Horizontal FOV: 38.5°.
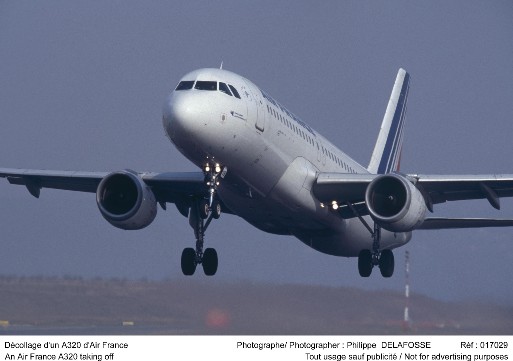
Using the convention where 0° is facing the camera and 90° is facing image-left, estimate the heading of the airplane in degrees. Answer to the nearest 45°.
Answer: approximately 45°
